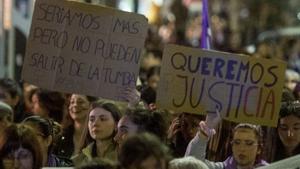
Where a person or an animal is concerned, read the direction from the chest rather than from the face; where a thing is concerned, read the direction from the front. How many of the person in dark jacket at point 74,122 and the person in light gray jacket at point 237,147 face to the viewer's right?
0

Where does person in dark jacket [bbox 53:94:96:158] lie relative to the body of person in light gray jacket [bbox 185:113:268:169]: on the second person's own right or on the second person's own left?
on the second person's own right

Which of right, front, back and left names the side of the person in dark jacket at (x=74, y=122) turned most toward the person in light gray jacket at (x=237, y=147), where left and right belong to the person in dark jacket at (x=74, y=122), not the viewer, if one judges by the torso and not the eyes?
left

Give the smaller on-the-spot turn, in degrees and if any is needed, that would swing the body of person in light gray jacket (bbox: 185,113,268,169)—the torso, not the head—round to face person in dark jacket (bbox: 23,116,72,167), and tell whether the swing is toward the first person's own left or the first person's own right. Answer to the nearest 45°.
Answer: approximately 45° to the first person's own right
